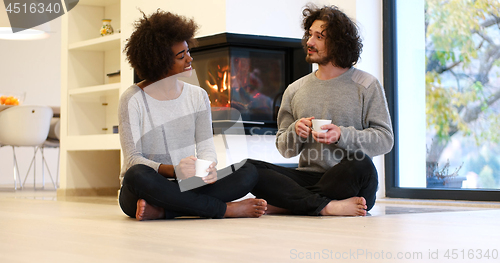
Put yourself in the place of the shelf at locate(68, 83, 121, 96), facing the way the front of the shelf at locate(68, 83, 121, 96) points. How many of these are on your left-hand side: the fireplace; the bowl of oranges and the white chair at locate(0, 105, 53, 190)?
1

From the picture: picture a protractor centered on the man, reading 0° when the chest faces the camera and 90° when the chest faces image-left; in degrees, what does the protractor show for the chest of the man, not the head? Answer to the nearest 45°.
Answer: approximately 45°

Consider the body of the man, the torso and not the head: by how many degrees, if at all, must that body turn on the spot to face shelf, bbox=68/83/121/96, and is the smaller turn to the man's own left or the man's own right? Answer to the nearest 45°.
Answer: approximately 90° to the man's own right

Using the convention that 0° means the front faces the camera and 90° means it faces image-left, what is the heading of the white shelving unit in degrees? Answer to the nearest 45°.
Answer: approximately 45°

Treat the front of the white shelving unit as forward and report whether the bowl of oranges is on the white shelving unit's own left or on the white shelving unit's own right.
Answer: on the white shelving unit's own right

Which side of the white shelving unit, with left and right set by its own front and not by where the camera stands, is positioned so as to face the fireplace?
left

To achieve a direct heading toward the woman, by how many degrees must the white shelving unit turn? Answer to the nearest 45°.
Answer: approximately 45° to its left

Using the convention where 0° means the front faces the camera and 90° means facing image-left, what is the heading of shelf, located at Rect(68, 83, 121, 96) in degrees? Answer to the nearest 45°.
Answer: approximately 45°

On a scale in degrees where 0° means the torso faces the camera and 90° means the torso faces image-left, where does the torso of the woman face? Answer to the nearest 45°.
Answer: approximately 315°
